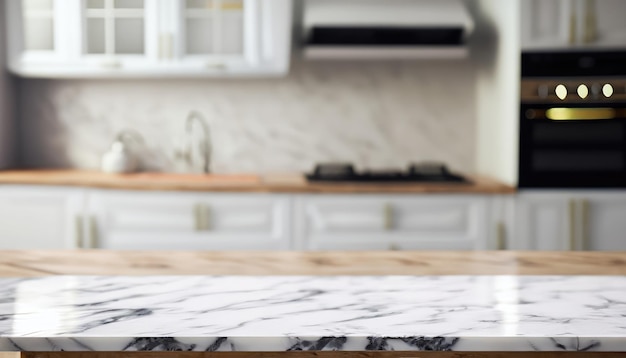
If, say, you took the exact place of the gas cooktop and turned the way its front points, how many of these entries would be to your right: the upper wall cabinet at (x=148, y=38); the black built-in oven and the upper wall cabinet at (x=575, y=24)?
1

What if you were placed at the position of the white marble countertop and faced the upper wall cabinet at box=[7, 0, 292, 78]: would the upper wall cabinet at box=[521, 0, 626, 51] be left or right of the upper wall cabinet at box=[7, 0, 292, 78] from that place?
right

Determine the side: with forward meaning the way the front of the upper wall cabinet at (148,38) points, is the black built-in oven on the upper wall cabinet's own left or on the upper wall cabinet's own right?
on the upper wall cabinet's own left

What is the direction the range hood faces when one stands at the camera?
facing the viewer

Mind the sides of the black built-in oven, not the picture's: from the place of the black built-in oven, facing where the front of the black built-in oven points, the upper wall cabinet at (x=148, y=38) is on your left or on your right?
on your right

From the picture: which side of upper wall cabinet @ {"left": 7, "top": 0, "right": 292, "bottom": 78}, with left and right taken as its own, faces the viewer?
front

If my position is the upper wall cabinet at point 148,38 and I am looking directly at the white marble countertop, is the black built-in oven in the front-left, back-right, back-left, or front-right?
front-left

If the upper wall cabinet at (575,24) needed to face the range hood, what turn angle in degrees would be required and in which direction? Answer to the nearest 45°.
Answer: approximately 90° to its right

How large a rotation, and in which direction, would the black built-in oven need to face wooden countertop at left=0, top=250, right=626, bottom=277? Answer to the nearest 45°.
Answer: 0° — it already faces it

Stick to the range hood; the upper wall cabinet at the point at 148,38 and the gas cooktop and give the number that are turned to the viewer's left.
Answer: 0
